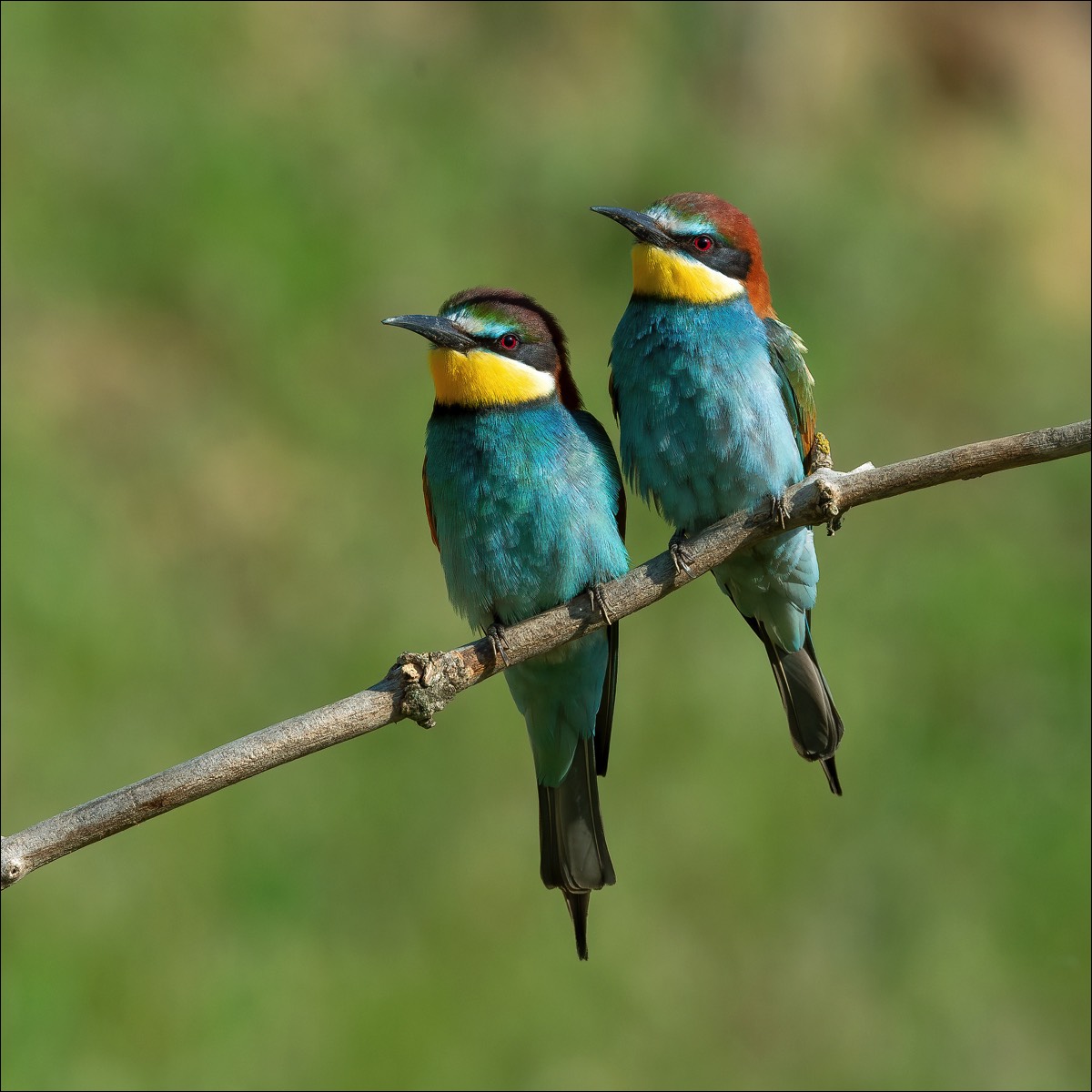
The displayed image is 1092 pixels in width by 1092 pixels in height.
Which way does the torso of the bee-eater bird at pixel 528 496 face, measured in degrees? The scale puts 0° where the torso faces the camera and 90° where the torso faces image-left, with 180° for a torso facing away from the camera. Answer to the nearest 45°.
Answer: approximately 45°
